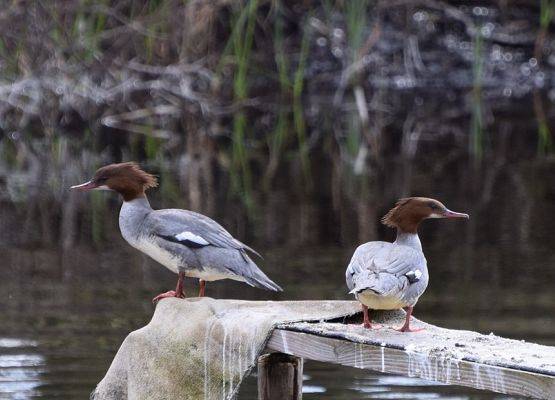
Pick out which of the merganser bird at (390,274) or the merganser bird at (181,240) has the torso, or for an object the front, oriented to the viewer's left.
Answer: the merganser bird at (181,240)

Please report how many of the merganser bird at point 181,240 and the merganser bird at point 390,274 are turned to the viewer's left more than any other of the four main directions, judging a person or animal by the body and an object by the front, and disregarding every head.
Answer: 1

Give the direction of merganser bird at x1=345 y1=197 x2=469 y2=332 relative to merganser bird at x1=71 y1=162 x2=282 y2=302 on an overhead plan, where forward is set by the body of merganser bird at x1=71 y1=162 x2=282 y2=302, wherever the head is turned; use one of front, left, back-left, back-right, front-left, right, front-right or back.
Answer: back-left

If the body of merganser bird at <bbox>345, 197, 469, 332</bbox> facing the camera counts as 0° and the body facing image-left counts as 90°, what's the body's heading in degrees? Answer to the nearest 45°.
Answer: approximately 225°

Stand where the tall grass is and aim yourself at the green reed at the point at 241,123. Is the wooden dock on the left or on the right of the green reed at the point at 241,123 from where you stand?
left

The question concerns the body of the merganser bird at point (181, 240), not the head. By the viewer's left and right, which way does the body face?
facing to the left of the viewer

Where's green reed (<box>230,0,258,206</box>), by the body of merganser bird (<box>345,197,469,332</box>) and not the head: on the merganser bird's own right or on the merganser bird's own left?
on the merganser bird's own left

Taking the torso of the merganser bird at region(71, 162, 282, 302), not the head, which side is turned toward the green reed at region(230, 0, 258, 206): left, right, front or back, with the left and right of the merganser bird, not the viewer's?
right
